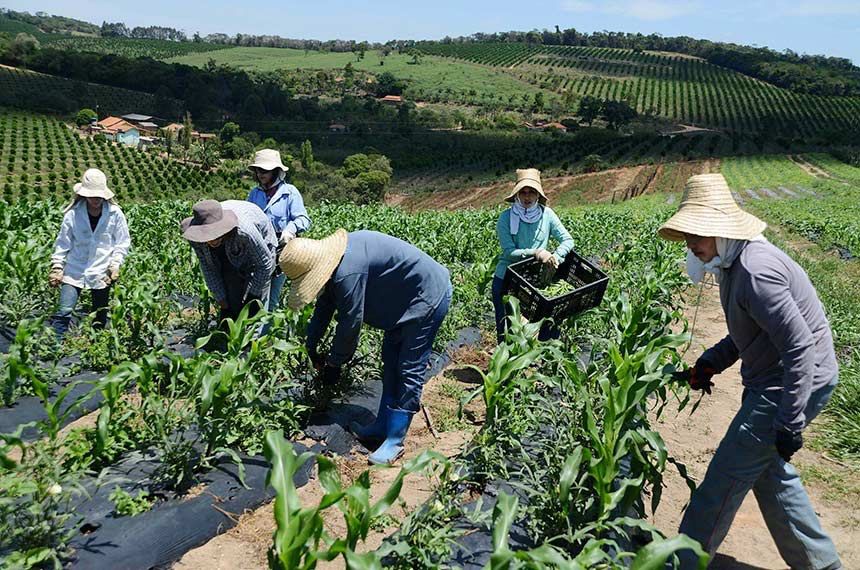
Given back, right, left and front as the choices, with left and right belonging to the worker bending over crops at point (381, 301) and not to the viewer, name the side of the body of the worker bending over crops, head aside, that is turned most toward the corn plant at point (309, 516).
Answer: left

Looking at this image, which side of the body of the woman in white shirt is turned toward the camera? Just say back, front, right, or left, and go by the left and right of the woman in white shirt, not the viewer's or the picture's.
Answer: front

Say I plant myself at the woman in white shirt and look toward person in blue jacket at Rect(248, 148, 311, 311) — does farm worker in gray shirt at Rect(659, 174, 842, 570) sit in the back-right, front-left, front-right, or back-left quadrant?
front-right

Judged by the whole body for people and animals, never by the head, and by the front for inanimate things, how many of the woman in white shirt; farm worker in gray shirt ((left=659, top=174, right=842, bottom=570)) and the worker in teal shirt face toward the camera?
2

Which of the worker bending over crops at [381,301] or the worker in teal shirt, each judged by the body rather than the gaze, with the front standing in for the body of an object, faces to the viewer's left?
the worker bending over crops

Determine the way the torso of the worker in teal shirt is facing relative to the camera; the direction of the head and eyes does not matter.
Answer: toward the camera

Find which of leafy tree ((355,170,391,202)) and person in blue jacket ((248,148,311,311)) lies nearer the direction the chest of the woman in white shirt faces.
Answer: the person in blue jacket

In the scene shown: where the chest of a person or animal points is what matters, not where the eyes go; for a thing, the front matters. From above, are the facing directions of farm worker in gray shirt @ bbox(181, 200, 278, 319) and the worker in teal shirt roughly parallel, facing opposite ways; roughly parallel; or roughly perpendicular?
roughly parallel

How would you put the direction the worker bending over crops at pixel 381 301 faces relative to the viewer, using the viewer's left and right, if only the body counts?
facing to the left of the viewer

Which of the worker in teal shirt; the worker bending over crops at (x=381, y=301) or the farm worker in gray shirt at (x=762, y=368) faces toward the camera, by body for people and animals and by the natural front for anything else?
the worker in teal shirt

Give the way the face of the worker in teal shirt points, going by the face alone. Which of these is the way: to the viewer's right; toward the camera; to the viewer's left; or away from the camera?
toward the camera

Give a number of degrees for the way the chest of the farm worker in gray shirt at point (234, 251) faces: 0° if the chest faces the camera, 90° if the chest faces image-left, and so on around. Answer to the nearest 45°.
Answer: approximately 45°

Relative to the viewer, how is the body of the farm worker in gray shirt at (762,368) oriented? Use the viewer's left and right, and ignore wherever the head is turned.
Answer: facing to the left of the viewer

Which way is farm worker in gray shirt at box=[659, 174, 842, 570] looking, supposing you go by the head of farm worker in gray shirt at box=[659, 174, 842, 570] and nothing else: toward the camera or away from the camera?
toward the camera

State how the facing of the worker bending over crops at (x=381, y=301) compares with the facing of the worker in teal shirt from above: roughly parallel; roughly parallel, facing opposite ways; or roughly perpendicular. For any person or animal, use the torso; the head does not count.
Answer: roughly perpendicular

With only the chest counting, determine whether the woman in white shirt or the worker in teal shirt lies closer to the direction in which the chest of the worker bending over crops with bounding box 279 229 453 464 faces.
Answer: the woman in white shirt
